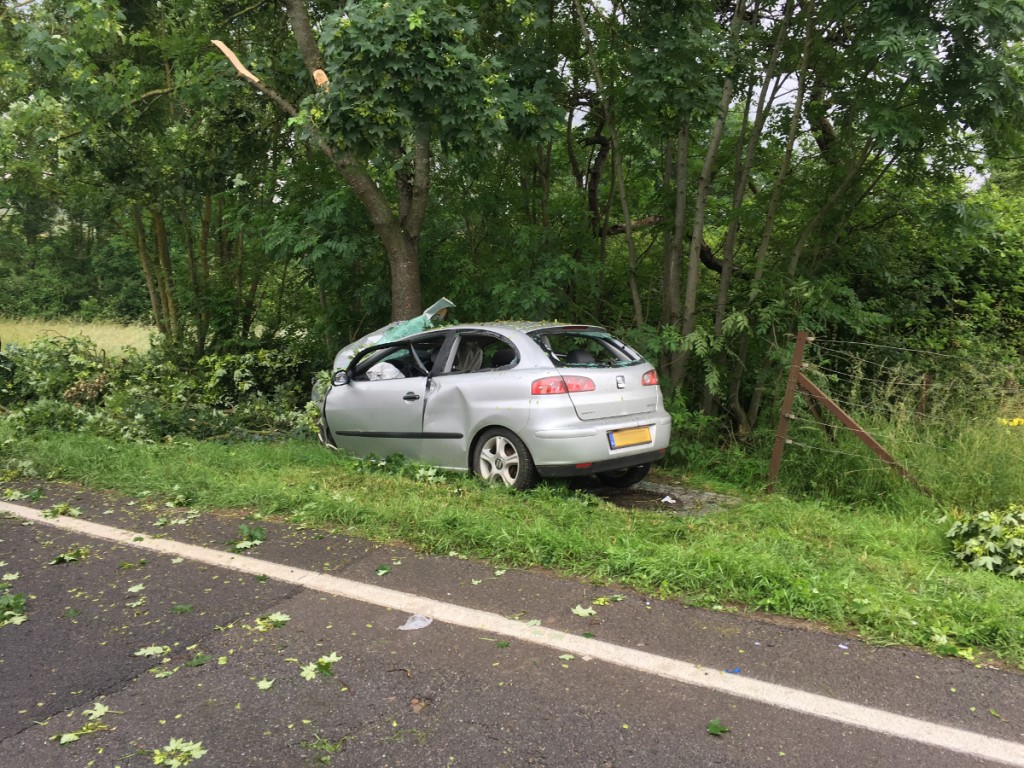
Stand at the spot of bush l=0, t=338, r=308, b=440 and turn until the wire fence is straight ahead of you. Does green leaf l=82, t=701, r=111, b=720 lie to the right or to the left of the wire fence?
right

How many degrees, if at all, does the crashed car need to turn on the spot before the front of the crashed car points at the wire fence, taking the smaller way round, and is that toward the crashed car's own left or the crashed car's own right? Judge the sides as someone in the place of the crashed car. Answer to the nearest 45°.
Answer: approximately 135° to the crashed car's own right

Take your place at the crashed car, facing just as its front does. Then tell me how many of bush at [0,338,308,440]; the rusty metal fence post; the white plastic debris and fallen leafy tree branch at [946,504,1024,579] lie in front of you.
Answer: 1

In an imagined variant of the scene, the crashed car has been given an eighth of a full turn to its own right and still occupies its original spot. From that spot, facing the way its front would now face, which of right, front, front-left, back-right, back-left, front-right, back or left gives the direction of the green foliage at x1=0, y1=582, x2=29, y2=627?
back-left

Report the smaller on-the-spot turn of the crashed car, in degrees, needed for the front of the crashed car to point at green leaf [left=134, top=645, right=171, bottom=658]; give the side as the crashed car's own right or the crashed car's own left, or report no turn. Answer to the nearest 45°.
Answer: approximately 90° to the crashed car's own left

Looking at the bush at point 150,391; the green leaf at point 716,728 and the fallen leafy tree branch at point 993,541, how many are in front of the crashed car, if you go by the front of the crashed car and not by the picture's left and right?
1

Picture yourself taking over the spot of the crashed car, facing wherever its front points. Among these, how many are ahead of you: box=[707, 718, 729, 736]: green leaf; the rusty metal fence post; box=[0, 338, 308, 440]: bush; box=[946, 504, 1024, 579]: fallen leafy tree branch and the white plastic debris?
1

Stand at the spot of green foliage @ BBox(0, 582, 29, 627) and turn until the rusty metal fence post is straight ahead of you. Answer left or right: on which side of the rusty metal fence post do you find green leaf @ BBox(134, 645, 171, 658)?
right

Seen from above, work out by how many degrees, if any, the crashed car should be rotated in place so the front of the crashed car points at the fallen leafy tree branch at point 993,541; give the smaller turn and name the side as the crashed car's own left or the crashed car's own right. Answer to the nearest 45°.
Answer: approximately 180°

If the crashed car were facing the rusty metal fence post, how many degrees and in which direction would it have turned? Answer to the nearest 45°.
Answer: approximately 135° to its right

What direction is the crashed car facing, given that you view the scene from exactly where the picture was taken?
facing away from the viewer and to the left of the viewer

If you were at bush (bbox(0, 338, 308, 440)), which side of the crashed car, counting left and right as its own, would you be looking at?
front

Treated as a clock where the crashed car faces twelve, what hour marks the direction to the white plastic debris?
The white plastic debris is roughly at 8 o'clock from the crashed car.

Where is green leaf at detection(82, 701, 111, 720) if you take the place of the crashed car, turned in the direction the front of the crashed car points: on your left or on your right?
on your left
